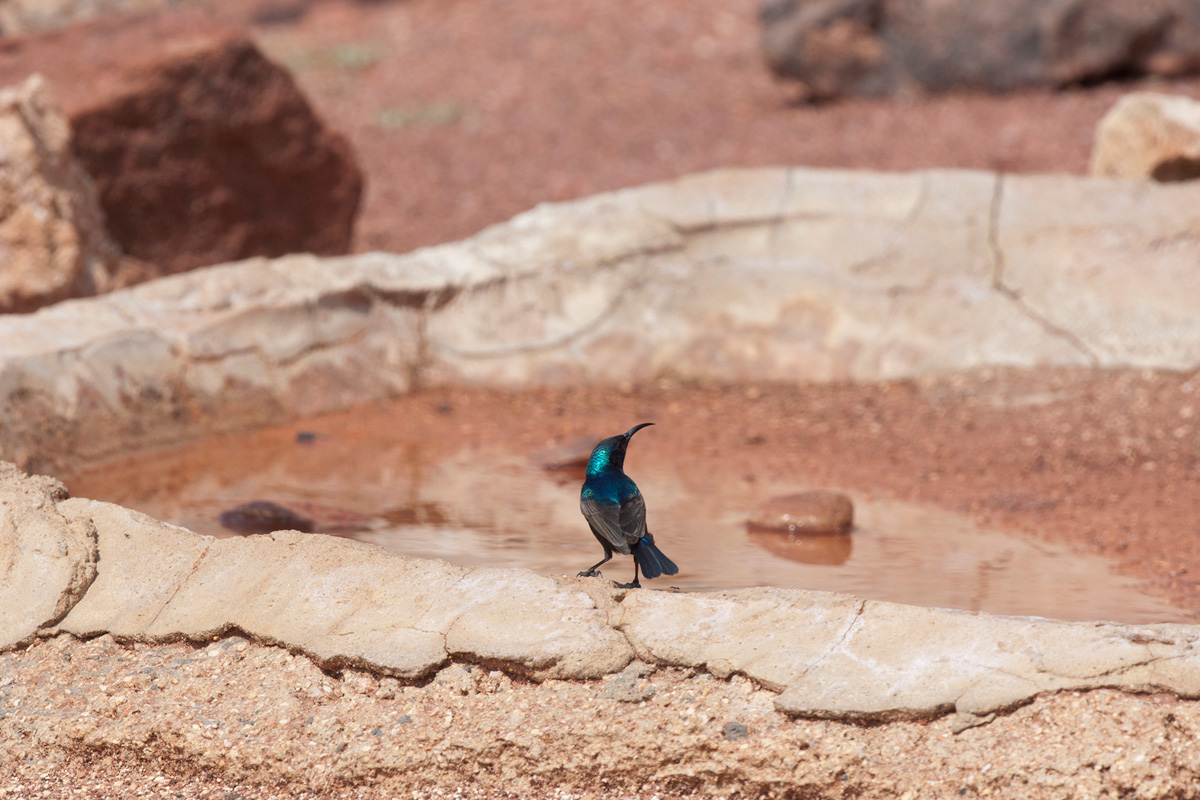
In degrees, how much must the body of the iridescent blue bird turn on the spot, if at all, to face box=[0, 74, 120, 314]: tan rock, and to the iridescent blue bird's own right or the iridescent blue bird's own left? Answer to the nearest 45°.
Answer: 0° — it already faces it

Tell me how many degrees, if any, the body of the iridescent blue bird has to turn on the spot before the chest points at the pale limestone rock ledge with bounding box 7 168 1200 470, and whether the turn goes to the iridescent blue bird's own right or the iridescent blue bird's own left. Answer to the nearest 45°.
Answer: approximately 45° to the iridescent blue bird's own right

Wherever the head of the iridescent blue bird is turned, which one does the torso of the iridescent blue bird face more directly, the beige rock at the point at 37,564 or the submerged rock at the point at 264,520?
the submerged rock

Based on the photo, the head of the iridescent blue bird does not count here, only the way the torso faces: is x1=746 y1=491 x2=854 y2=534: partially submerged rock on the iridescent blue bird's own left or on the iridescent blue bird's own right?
on the iridescent blue bird's own right

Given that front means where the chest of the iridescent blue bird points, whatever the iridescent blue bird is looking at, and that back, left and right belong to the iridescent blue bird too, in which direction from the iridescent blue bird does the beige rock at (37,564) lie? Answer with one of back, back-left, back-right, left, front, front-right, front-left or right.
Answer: front-left

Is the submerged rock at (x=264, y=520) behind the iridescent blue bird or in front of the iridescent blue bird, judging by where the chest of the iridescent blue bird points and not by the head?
in front

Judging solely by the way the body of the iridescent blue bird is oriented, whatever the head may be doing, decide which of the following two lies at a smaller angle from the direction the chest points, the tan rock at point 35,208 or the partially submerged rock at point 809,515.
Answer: the tan rock

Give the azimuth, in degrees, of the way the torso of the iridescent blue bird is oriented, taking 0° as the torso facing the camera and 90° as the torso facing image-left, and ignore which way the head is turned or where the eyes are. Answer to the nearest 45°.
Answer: approximately 135°

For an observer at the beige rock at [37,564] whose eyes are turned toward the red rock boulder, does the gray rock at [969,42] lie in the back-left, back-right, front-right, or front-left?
front-right

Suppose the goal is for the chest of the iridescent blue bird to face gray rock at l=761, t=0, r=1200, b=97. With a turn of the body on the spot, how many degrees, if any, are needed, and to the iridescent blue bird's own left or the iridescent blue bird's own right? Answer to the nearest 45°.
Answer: approximately 45° to the iridescent blue bird's own right
